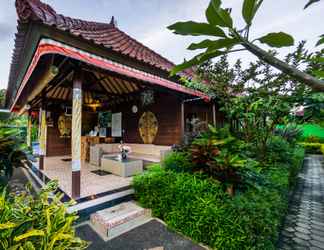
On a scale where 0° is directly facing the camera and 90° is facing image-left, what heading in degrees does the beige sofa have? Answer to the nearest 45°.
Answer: approximately 0°

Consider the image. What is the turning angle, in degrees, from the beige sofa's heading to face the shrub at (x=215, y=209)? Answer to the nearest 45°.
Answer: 0° — it already faces it

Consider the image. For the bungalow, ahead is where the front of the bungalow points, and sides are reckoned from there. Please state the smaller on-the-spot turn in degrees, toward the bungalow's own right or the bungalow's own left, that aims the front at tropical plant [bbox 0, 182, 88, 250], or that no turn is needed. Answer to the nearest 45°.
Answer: approximately 45° to the bungalow's own right

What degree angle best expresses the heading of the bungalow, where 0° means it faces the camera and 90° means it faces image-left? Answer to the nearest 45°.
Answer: approximately 315°

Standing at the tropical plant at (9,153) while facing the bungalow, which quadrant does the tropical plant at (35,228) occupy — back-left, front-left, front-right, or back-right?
back-right
